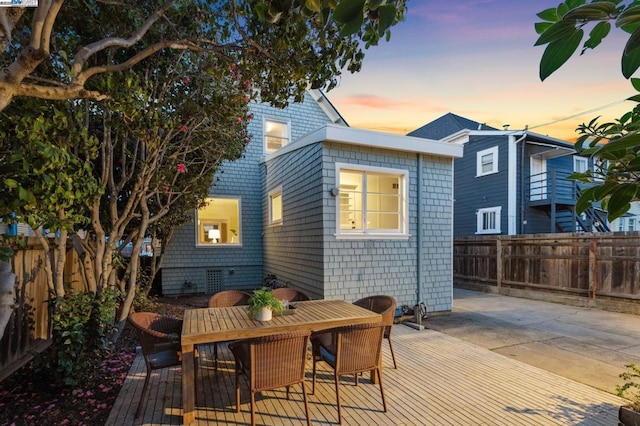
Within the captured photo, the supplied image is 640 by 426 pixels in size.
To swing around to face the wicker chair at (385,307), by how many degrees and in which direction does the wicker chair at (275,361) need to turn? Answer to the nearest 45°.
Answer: approximately 90° to its right

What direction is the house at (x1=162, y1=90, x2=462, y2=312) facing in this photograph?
away from the camera

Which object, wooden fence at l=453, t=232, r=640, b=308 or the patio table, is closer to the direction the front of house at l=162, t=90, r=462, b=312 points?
the wooden fence

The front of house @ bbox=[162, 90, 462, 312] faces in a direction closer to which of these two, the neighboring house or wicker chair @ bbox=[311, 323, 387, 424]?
the neighboring house

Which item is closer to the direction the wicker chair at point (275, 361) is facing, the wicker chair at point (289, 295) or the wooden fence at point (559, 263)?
the wicker chair

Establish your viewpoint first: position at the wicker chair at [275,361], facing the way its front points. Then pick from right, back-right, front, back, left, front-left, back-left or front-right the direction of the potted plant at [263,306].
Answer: front-right

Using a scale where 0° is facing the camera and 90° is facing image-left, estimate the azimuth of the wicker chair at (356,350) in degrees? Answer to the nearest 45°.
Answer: approximately 135°
